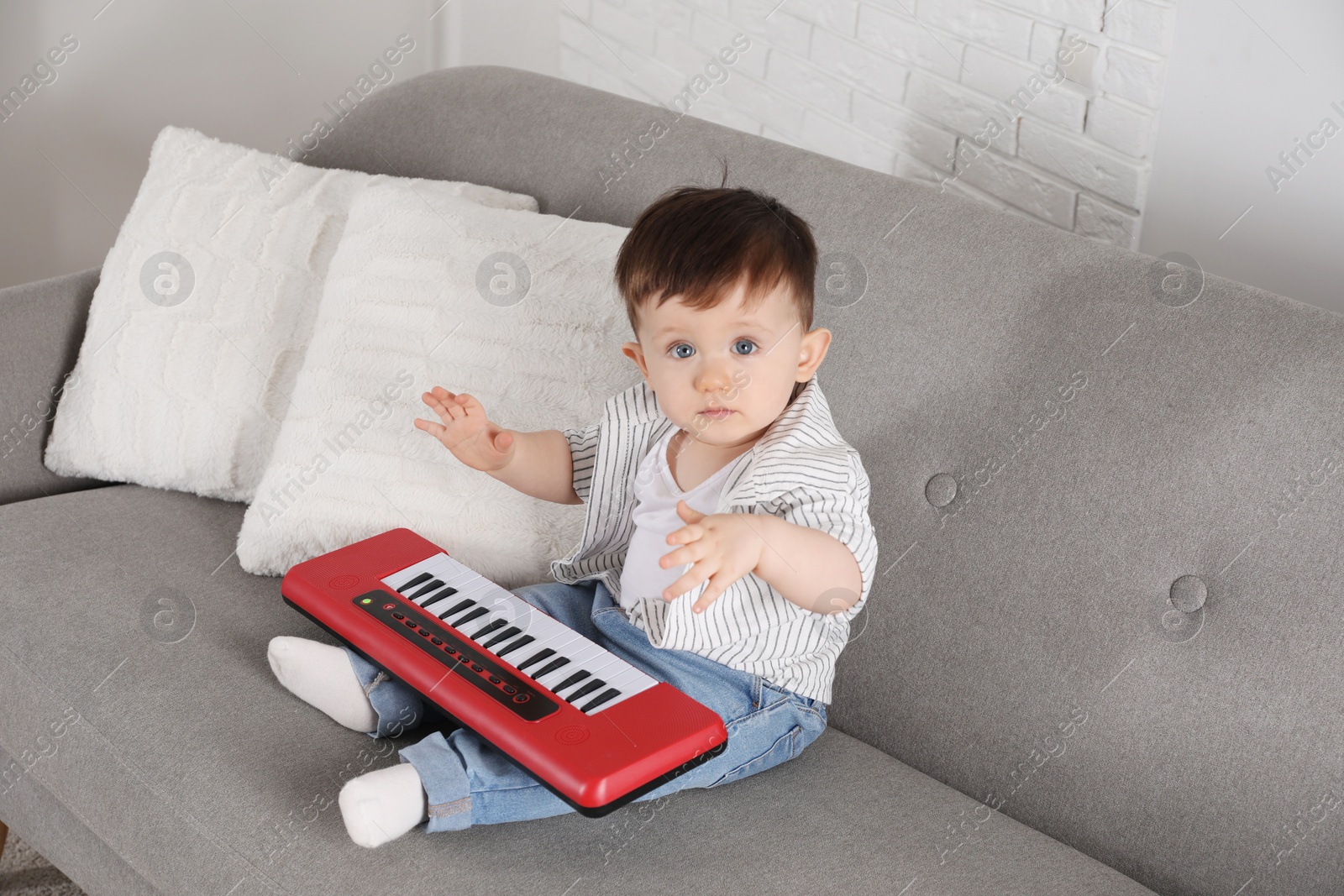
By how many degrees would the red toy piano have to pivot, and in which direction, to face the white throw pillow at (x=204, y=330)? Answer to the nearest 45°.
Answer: approximately 90° to its left

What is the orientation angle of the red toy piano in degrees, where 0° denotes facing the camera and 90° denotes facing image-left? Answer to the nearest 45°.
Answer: approximately 225°

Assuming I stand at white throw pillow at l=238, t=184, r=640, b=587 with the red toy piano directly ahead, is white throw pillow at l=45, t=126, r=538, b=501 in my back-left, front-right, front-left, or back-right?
back-right

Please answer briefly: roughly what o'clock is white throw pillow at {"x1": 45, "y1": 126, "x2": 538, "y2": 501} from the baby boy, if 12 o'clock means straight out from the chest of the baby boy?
The white throw pillow is roughly at 3 o'clock from the baby boy.

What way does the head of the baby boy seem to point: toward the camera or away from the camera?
toward the camera

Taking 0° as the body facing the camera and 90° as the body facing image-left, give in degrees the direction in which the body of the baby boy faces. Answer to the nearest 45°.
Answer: approximately 45°
